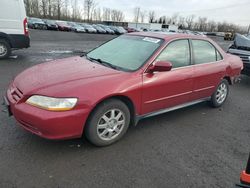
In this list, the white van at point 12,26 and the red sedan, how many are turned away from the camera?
0

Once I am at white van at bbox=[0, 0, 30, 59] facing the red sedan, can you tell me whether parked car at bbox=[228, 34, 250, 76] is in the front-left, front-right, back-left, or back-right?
front-left

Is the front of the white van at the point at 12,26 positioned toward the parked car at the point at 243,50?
no

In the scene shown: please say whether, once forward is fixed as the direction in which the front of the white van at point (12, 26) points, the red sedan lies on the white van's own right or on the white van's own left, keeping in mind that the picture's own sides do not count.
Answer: on the white van's own left

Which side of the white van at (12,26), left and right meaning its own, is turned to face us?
left

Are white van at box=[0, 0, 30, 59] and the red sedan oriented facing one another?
no

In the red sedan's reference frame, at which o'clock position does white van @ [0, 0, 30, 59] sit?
The white van is roughly at 3 o'clock from the red sedan.

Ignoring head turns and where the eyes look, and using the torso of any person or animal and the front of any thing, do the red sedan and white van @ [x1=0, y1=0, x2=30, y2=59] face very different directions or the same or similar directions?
same or similar directions

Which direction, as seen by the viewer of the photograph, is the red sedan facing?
facing the viewer and to the left of the viewer

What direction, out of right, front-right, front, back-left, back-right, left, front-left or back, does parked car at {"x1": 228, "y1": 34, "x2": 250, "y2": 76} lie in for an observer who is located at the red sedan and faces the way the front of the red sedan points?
back

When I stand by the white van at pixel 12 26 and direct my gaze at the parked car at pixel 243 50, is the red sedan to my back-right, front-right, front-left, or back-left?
front-right
